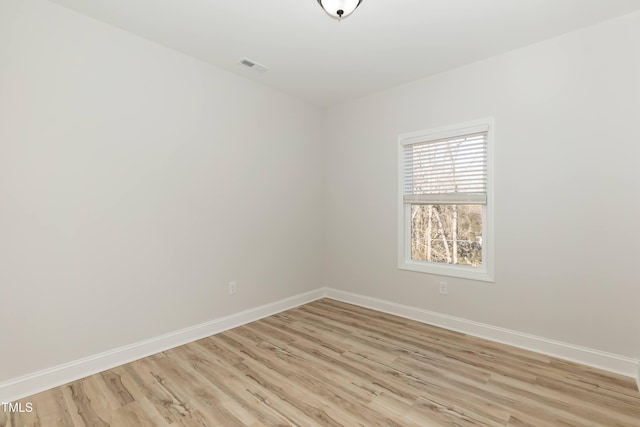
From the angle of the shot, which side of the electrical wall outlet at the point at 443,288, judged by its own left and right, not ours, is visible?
front
